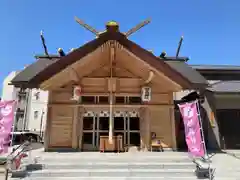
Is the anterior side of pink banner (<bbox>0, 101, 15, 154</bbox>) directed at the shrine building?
no

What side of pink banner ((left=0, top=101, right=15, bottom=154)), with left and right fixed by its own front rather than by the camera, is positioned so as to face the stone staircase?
left

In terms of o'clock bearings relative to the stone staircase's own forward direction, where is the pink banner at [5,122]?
The pink banner is roughly at 3 o'clock from the stone staircase.

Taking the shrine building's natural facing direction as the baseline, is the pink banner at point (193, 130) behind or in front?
in front

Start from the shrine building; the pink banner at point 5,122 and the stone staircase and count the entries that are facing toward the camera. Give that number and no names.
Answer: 3

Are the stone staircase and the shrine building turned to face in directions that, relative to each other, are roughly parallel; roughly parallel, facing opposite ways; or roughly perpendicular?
roughly parallel

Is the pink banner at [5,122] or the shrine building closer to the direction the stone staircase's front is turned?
the pink banner

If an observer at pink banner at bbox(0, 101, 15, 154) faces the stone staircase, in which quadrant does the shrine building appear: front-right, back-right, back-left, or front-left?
front-left

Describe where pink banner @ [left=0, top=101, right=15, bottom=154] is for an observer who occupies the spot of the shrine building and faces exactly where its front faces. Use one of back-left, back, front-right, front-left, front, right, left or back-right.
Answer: front-right

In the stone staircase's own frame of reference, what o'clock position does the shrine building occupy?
The shrine building is roughly at 6 o'clock from the stone staircase.

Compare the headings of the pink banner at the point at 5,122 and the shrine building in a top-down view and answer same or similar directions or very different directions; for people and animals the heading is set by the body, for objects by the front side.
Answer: same or similar directions

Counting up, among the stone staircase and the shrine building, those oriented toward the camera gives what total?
2

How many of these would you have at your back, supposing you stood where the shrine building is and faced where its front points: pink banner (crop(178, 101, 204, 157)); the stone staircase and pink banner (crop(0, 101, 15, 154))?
0

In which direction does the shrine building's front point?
toward the camera

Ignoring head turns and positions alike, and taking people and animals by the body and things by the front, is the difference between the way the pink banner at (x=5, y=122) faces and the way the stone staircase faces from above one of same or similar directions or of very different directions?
same or similar directions

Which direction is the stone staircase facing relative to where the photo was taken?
toward the camera
